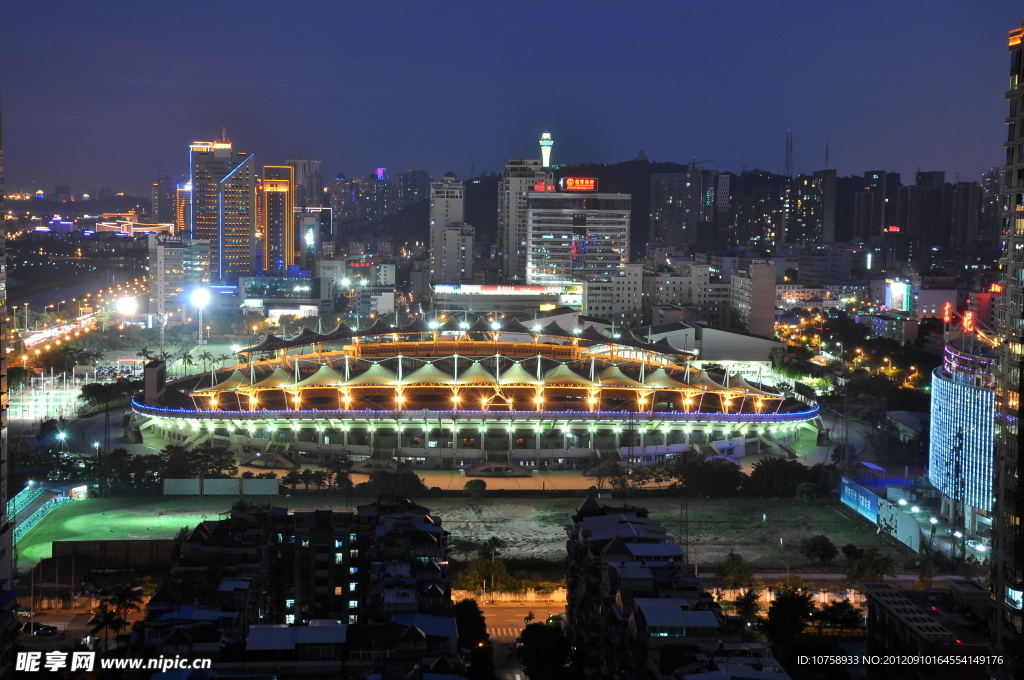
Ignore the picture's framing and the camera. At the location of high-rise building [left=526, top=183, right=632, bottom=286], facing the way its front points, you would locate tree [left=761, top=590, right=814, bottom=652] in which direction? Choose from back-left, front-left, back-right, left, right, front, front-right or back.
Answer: front

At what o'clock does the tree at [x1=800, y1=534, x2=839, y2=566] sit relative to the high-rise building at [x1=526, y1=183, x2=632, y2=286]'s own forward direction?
The tree is roughly at 12 o'clock from the high-rise building.

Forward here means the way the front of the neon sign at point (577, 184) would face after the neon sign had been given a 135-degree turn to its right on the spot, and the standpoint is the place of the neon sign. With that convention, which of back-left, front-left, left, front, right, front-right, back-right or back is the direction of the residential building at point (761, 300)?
back

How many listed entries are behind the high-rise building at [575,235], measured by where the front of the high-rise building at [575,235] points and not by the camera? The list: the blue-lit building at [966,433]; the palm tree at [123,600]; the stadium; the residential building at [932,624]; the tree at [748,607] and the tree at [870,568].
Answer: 0

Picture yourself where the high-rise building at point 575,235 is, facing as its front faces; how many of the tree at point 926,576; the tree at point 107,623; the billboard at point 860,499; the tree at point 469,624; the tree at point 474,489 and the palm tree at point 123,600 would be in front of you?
6

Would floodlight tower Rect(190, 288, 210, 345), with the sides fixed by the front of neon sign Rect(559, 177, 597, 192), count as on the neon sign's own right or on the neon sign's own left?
on the neon sign's own right

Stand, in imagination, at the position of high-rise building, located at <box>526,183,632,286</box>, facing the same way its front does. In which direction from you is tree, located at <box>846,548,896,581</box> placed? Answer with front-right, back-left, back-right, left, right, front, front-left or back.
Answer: front

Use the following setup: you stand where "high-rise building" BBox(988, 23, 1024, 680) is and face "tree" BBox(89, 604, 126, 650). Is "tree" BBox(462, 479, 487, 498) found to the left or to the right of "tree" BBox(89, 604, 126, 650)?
right

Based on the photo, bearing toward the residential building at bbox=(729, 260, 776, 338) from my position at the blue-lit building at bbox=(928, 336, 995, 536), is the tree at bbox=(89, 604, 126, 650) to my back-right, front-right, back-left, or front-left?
back-left

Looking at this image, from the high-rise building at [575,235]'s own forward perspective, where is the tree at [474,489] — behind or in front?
in front

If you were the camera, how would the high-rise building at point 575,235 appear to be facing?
facing the viewer

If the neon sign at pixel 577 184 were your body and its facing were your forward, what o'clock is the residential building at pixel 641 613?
The residential building is roughly at 12 o'clock from the neon sign.

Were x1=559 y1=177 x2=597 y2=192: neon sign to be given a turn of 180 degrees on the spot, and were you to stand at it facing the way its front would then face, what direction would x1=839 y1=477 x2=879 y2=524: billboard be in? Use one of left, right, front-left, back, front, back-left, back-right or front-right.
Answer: back

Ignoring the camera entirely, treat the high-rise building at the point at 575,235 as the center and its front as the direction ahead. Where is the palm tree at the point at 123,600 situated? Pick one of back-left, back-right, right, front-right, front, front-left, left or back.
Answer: front

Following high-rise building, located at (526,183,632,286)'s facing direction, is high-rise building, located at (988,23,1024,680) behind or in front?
in front

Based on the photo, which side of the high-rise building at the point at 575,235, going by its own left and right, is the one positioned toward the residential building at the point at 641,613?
front

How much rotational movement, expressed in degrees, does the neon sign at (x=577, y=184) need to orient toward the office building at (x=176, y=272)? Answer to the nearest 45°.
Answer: approximately 90° to its right

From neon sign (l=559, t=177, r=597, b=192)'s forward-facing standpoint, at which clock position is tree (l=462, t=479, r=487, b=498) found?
The tree is roughly at 12 o'clock from the neon sign.

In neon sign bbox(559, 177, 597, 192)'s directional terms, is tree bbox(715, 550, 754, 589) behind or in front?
in front
